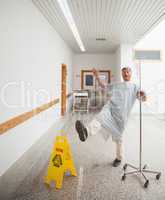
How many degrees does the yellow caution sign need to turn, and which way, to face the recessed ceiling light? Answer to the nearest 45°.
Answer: approximately 135° to its right

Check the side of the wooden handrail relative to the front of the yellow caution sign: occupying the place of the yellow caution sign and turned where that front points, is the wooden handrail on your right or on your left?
on your right

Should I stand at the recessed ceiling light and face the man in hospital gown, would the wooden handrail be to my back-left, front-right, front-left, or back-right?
front-right

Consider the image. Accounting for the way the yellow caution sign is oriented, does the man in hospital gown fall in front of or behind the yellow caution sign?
behind

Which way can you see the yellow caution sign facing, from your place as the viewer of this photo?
facing the viewer and to the left of the viewer

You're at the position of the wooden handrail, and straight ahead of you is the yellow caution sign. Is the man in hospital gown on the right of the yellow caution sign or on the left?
left
